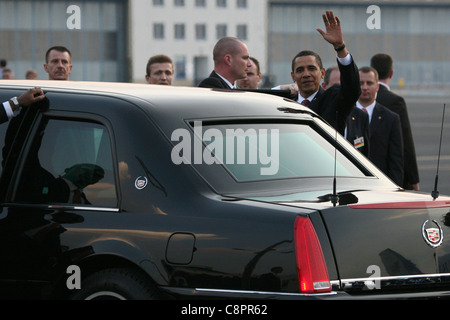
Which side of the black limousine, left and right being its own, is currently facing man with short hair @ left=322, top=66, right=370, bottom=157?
right

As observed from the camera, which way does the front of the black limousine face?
facing away from the viewer and to the left of the viewer

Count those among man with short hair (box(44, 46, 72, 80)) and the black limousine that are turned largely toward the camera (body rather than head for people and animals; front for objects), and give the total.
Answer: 1

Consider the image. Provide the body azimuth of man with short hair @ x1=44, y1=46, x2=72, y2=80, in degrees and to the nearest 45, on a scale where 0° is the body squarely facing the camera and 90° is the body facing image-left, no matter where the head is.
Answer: approximately 0°

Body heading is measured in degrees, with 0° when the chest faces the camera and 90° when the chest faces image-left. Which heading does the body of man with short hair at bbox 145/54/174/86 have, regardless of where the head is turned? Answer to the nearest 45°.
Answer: approximately 315°

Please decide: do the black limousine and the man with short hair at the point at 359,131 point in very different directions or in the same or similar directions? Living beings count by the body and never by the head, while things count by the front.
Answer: very different directions

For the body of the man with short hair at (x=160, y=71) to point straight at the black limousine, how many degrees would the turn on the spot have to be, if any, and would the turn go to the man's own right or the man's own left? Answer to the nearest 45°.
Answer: approximately 45° to the man's own right

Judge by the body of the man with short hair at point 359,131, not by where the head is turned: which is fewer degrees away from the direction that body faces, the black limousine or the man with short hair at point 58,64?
the black limousine
